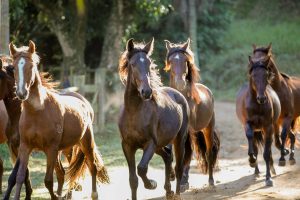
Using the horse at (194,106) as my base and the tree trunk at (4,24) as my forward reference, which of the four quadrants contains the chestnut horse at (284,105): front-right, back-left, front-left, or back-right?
back-right

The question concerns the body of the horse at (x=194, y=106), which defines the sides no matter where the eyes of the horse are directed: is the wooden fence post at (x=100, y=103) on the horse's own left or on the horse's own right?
on the horse's own right

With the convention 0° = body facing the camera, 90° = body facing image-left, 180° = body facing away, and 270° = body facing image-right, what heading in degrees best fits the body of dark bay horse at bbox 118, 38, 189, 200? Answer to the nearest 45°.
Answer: approximately 45°

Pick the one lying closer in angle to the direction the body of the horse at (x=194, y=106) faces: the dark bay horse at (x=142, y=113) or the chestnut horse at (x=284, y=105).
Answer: the dark bay horse

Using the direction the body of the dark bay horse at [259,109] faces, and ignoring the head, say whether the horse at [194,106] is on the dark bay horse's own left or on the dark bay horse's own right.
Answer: on the dark bay horse's own right
